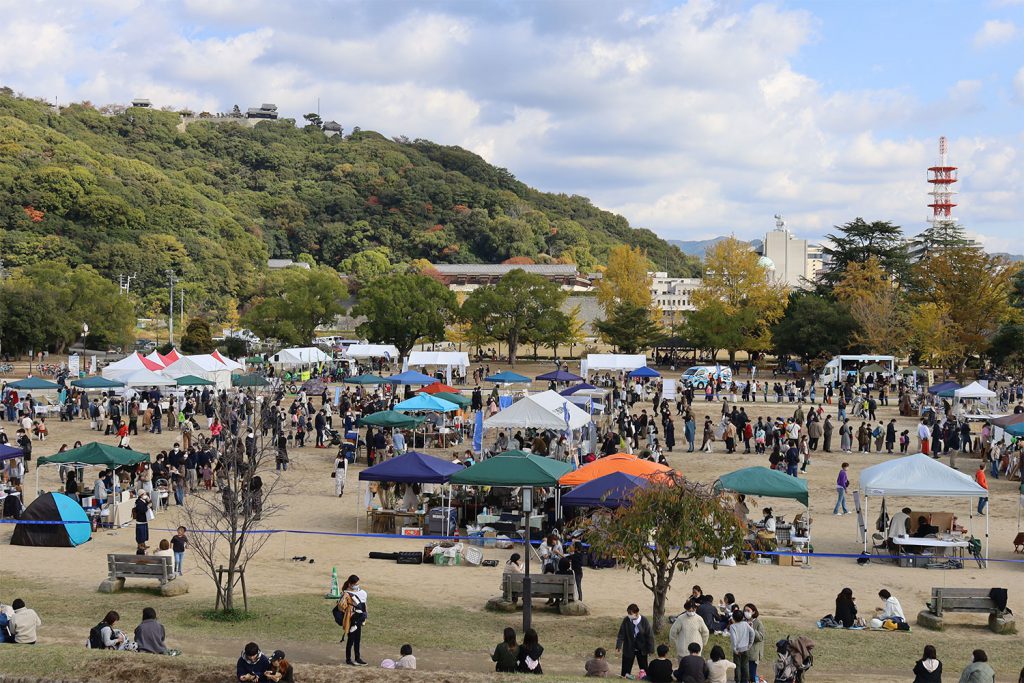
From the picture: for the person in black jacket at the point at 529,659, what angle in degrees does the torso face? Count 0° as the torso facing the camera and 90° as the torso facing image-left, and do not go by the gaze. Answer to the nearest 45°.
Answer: approximately 180°

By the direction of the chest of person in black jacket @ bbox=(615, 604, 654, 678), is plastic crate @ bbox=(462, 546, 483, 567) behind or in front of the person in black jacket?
behind

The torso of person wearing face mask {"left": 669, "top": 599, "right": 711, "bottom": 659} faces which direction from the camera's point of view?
toward the camera

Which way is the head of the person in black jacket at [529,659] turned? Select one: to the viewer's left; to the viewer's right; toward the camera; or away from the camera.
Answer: away from the camera

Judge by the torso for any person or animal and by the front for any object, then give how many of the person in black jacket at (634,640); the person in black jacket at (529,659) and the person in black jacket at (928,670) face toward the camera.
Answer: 1

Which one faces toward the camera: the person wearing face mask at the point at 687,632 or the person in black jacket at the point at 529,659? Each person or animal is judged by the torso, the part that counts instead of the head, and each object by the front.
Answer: the person wearing face mask

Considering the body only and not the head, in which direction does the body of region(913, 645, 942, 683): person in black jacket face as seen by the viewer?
away from the camera

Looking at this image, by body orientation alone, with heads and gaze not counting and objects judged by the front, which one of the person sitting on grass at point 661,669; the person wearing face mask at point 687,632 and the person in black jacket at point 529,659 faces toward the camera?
the person wearing face mask

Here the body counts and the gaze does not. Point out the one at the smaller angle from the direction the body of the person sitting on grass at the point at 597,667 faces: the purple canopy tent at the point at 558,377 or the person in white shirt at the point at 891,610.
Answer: the purple canopy tent

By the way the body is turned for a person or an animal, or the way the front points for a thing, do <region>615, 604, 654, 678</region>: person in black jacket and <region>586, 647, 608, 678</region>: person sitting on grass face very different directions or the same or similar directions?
very different directions
